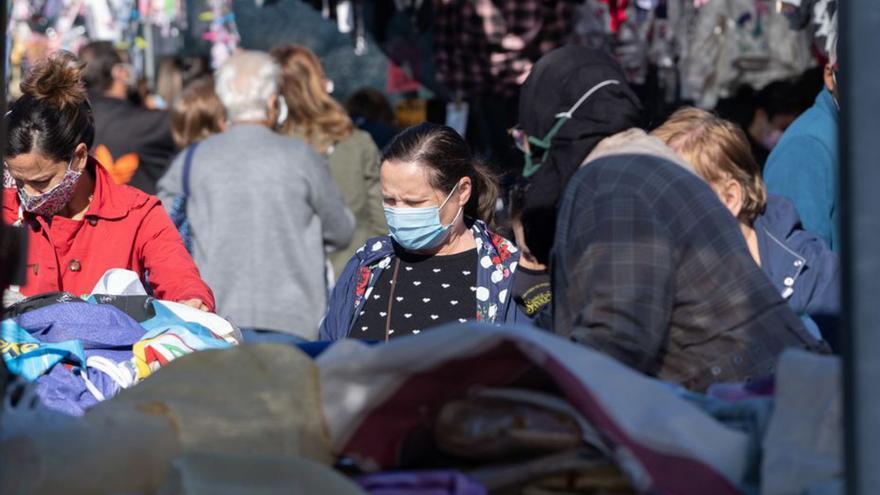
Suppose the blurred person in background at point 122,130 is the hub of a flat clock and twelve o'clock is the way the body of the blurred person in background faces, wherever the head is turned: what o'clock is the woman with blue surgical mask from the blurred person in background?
The woman with blue surgical mask is roughly at 4 o'clock from the blurred person in background.

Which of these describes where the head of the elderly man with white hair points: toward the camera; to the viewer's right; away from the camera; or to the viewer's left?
away from the camera

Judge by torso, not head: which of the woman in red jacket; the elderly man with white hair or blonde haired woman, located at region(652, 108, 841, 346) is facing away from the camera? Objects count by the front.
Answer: the elderly man with white hair

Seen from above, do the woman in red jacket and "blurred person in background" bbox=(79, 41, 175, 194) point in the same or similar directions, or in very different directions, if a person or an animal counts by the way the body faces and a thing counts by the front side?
very different directions

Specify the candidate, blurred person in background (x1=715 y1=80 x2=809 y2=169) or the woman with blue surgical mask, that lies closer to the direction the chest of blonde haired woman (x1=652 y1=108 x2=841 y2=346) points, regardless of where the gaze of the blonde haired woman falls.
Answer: the woman with blue surgical mask

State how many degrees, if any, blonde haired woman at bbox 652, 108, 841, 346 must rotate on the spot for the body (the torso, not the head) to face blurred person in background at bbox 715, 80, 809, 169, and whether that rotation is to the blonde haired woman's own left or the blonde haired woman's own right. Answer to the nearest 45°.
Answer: approximately 135° to the blonde haired woman's own right

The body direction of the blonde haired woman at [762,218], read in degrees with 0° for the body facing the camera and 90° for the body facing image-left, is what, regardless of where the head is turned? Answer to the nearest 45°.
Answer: approximately 45°

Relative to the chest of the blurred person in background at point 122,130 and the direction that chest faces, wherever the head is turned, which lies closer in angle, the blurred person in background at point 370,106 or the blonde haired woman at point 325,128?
the blurred person in background

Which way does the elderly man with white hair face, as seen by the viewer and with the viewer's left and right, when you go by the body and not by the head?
facing away from the viewer

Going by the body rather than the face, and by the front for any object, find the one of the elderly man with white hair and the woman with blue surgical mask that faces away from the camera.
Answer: the elderly man with white hair

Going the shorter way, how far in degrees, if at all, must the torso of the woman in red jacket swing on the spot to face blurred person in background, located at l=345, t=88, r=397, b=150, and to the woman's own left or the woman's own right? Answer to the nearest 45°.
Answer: approximately 180°

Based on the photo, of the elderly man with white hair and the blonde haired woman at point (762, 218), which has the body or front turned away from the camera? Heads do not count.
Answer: the elderly man with white hair
